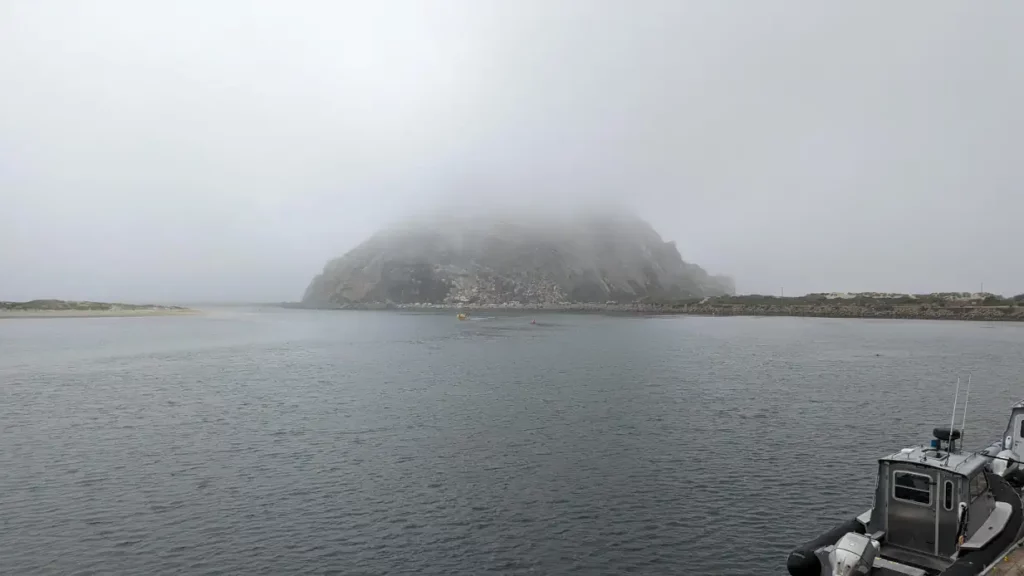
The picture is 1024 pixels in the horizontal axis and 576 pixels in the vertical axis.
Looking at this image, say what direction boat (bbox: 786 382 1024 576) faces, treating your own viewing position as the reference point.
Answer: facing away from the viewer and to the right of the viewer
